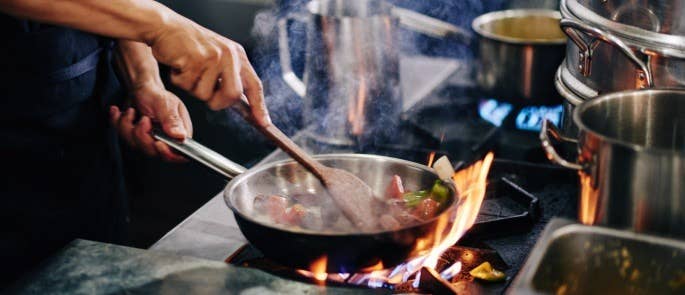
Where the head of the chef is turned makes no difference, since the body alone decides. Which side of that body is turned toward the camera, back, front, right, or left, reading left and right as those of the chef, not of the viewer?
right

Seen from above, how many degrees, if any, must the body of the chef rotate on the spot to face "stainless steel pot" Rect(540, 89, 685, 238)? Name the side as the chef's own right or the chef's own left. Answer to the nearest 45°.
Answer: approximately 45° to the chef's own right

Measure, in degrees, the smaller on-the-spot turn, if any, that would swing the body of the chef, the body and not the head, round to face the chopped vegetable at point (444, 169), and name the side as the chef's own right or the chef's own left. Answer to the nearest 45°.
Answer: approximately 45° to the chef's own right

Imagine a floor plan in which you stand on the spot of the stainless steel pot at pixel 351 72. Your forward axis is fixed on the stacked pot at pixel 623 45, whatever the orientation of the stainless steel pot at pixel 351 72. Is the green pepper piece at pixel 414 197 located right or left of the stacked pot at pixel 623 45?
right

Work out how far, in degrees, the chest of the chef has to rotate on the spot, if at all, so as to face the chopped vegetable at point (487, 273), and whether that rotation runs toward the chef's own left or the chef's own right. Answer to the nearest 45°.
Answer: approximately 45° to the chef's own right

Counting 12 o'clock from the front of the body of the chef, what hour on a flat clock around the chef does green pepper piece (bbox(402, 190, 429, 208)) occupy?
The green pepper piece is roughly at 1 o'clock from the chef.
